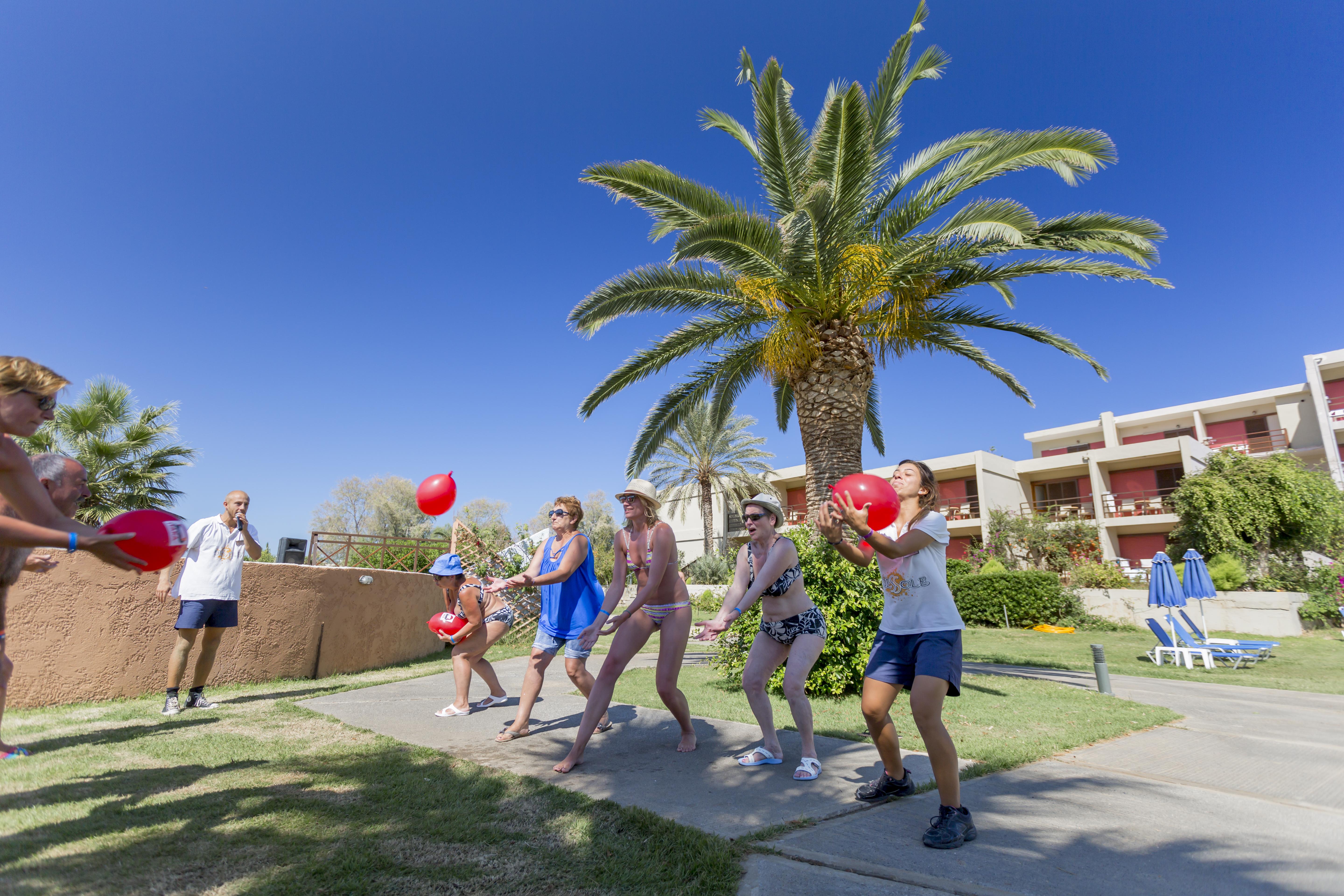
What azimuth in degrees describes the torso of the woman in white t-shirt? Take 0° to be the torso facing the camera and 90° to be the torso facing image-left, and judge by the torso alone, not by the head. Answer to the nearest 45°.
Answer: approximately 45°

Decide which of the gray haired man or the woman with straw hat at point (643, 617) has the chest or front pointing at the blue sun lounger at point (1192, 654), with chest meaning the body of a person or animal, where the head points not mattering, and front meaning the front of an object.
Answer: the gray haired man

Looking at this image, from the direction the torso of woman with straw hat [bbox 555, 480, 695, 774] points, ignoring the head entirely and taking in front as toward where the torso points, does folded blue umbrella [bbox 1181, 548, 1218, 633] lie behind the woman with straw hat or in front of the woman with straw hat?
behind

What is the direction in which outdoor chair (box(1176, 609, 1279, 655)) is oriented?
to the viewer's right

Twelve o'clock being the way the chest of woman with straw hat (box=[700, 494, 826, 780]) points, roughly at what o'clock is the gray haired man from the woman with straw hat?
The gray haired man is roughly at 1 o'clock from the woman with straw hat.

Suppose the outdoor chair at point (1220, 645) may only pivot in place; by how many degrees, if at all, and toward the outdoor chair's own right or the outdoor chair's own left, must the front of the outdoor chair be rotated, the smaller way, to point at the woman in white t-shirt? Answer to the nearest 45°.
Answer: approximately 90° to the outdoor chair's own right

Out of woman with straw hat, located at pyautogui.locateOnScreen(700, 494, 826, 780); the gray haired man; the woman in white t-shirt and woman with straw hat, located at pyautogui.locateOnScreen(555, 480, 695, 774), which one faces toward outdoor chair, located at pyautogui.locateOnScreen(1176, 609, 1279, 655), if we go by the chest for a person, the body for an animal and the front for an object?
the gray haired man

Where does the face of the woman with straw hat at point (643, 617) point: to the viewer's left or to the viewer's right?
to the viewer's left

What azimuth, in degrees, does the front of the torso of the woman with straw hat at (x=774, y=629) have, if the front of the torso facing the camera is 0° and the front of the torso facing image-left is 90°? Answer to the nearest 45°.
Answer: approximately 45°
